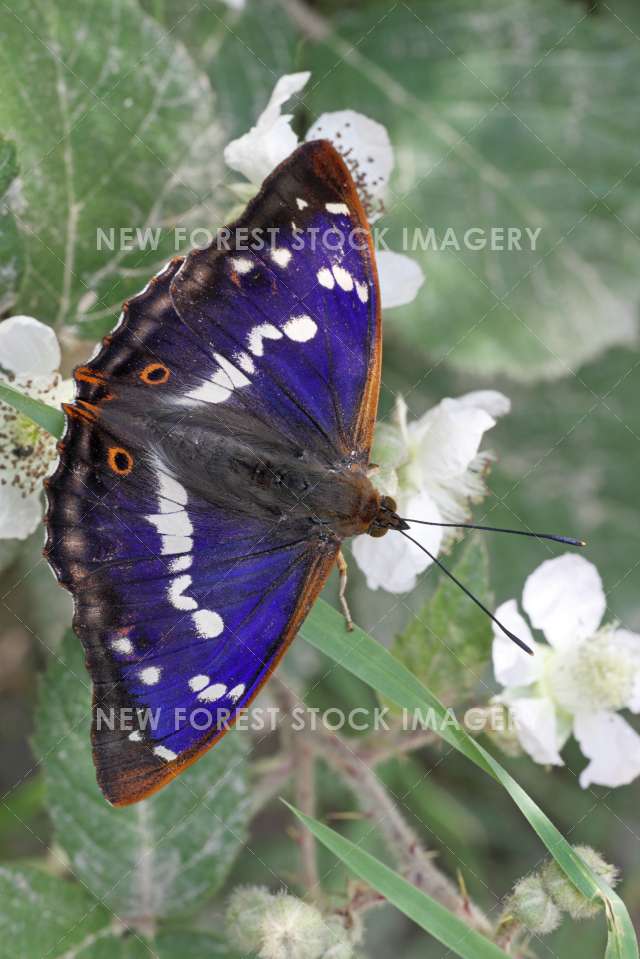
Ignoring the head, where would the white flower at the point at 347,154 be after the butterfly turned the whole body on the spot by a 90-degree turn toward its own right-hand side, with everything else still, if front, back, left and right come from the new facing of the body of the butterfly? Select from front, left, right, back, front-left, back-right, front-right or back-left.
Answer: back

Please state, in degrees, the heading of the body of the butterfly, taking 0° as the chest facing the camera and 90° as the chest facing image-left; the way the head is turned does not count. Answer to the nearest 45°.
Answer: approximately 270°

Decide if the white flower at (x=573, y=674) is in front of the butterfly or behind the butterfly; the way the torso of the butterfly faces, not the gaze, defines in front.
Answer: in front

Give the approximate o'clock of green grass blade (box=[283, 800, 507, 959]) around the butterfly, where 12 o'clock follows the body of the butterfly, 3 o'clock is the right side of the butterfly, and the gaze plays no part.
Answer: The green grass blade is roughly at 1 o'clock from the butterfly.

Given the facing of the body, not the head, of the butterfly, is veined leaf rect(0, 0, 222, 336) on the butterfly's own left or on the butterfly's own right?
on the butterfly's own left

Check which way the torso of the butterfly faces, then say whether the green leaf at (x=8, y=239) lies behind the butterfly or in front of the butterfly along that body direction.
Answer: behind

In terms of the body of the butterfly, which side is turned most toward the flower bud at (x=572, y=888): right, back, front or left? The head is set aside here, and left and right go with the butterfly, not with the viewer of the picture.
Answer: front
